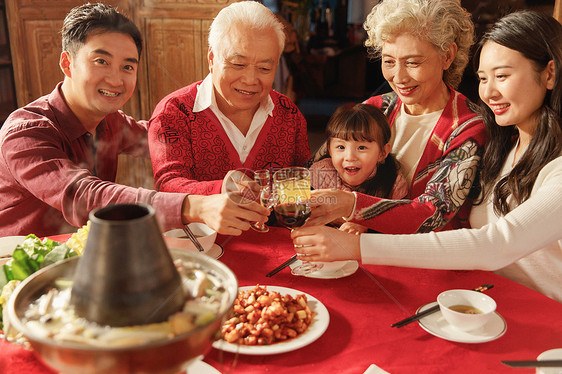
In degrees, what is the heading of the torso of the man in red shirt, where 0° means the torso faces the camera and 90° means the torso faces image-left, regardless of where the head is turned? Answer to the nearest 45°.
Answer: approximately 315°

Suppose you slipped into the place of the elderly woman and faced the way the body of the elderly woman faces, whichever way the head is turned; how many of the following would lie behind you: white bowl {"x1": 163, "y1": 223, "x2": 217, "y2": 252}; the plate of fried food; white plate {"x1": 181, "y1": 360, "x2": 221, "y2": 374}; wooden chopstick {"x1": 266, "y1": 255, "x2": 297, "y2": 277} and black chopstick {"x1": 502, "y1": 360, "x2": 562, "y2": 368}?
0

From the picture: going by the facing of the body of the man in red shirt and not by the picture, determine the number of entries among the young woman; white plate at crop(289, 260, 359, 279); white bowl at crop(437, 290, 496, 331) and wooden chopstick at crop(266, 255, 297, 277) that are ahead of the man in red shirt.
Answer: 4

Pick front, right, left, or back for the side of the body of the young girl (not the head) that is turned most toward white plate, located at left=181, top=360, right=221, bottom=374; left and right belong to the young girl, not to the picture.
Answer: front

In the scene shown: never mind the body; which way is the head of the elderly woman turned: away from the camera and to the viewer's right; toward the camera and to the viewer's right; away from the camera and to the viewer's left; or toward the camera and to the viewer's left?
toward the camera and to the viewer's left

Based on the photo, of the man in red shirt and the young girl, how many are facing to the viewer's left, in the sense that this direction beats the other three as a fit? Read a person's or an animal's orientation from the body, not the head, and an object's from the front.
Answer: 0

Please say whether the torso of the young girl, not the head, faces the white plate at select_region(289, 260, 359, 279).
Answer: yes

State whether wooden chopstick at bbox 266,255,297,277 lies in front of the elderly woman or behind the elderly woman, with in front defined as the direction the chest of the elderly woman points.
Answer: in front

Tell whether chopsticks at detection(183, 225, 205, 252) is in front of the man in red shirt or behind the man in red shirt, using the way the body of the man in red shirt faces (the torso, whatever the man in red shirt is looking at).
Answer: in front

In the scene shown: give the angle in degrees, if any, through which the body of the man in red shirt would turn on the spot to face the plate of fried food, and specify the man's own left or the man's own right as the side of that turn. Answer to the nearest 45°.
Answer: approximately 45° to the man's own right

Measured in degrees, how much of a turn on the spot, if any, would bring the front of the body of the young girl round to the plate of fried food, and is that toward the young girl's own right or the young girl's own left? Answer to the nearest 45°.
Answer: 0° — they already face it

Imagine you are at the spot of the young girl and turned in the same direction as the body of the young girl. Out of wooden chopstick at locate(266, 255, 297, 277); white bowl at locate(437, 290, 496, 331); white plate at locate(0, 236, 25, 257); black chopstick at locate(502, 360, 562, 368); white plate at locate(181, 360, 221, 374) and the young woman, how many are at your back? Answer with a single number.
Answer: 0

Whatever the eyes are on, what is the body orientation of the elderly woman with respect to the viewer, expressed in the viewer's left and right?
facing the viewer and to the left of the viewer

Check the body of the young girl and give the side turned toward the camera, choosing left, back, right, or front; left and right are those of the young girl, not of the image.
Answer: front

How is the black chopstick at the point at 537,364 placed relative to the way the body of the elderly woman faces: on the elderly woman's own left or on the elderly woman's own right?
on the elderly woman's own left

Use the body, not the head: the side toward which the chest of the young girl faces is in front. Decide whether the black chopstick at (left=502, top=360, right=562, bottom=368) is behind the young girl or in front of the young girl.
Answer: in front
